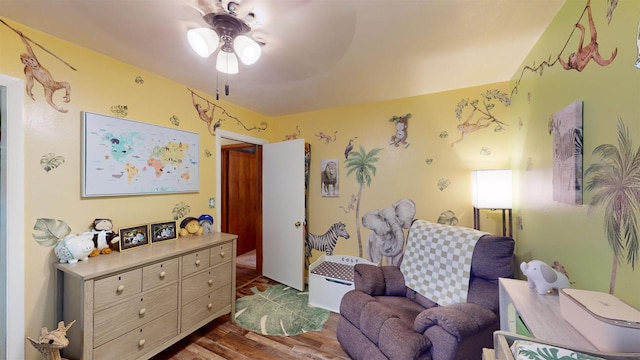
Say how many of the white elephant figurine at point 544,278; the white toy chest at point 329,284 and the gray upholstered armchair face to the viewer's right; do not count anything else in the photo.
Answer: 0

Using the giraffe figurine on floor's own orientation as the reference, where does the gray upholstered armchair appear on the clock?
The gray upholstered armchair is roughly at 12 o'clock from the giraffe figurine on floor.

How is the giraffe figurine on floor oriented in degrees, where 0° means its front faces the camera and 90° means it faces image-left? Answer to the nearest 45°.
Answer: approximately 315°

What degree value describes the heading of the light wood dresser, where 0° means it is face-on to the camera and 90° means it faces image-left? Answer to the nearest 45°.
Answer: approximately 315°

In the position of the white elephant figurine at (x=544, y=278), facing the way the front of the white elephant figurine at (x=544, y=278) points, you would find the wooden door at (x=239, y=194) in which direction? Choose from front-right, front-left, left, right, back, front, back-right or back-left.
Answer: front-right

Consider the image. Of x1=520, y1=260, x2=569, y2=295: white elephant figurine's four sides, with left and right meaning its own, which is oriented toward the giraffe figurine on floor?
front

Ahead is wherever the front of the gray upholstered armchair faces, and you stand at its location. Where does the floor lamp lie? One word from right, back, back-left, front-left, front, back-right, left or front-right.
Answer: back

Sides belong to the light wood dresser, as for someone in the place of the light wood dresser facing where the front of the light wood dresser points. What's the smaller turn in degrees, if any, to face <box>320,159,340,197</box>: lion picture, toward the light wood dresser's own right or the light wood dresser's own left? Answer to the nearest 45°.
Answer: approximately 45° to the light wood dresser's own left

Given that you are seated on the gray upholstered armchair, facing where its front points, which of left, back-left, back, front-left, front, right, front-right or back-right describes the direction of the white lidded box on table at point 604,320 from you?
left

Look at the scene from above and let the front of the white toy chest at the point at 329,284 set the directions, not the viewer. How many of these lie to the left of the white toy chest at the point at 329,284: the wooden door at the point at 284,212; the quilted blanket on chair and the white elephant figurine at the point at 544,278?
2

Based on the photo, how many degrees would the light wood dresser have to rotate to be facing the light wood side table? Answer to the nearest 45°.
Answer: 0° — it already faces it

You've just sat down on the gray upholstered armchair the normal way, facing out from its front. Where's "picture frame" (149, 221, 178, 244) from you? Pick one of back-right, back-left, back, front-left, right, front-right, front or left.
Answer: front-right

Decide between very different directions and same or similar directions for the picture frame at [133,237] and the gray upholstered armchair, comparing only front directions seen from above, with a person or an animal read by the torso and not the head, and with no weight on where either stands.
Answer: very different directions

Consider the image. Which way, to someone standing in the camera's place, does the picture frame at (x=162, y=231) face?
facing the viewer and to the right of the viewer

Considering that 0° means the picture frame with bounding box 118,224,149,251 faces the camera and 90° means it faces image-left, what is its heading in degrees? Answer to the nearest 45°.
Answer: approximately 315°

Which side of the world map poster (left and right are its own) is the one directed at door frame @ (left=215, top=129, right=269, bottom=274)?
left

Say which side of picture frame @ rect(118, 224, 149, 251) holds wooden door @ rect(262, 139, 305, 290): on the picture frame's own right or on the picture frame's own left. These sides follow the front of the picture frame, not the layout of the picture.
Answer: on the picture frame's own left
